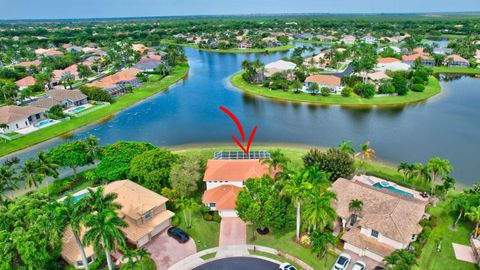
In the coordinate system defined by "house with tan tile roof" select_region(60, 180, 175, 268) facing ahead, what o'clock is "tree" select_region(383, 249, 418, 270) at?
The tree is roughly at 12 o'clock from the house with tan tile roof.

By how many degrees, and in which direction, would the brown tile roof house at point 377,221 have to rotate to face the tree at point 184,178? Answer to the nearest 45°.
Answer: approximately 45° to its right

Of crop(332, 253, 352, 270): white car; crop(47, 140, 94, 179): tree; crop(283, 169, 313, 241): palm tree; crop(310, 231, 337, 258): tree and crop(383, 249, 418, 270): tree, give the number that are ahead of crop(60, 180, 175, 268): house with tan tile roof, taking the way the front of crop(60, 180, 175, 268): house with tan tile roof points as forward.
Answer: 4

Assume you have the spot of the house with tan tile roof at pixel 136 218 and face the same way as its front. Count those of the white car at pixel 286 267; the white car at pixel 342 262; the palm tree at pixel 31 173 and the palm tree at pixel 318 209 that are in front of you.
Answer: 3

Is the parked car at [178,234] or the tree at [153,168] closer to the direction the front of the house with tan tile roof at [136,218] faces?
the parked car

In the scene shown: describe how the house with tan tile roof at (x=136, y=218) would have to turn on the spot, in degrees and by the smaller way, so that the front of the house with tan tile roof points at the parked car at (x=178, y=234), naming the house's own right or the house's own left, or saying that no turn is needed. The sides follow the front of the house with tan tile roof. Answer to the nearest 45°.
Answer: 0° — it already faces it

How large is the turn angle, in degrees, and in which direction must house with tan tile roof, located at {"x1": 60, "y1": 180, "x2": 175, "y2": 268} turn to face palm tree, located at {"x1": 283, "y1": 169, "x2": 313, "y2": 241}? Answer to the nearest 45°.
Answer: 0° — it already faces it
